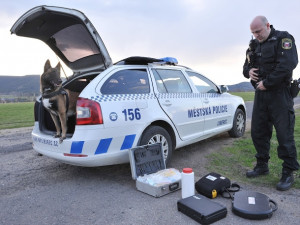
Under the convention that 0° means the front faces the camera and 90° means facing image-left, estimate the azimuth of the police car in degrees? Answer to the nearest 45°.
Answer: approximately 225°

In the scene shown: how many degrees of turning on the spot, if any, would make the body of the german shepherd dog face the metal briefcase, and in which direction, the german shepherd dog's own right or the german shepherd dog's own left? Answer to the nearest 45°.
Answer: approximately 90° to the german shepherd dog's own left

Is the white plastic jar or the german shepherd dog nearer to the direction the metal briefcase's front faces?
the white plastic jar

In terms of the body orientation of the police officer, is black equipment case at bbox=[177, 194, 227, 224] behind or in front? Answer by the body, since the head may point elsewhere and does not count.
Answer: in front

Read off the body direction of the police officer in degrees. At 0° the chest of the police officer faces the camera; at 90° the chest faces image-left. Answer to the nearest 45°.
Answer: approximately 45°

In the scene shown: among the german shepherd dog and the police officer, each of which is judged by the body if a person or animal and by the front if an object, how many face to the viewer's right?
0

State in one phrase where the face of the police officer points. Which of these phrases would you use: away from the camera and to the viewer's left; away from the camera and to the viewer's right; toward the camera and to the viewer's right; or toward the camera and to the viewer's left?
toward the camera and to the viewer's left

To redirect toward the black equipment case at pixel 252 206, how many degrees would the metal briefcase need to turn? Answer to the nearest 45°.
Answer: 0° — it already faces it
